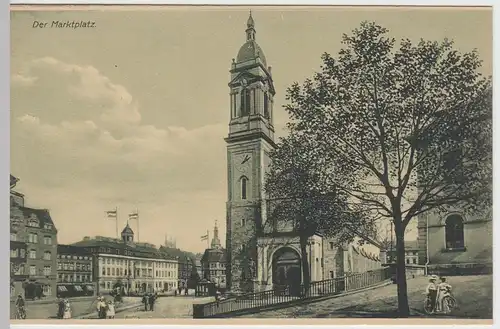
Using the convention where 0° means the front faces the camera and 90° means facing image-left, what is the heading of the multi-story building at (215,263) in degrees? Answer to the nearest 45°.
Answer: approximately 45°

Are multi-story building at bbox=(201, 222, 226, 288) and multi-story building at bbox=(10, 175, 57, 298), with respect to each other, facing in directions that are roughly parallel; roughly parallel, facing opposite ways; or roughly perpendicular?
roughly perpendicular

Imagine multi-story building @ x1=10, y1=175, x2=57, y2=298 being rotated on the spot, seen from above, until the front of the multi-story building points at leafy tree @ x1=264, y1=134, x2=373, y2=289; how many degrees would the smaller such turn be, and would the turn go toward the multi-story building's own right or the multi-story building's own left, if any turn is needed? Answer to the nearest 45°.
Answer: approximately 45° to the multi-story building's own left

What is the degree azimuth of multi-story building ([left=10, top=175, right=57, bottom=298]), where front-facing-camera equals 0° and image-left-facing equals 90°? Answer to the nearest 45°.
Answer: approximately 315°

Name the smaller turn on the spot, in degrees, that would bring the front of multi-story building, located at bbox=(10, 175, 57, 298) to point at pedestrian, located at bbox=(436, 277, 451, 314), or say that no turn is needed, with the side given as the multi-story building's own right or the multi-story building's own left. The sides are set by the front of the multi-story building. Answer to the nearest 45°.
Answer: approximately 45° to the multi-story building's own left
